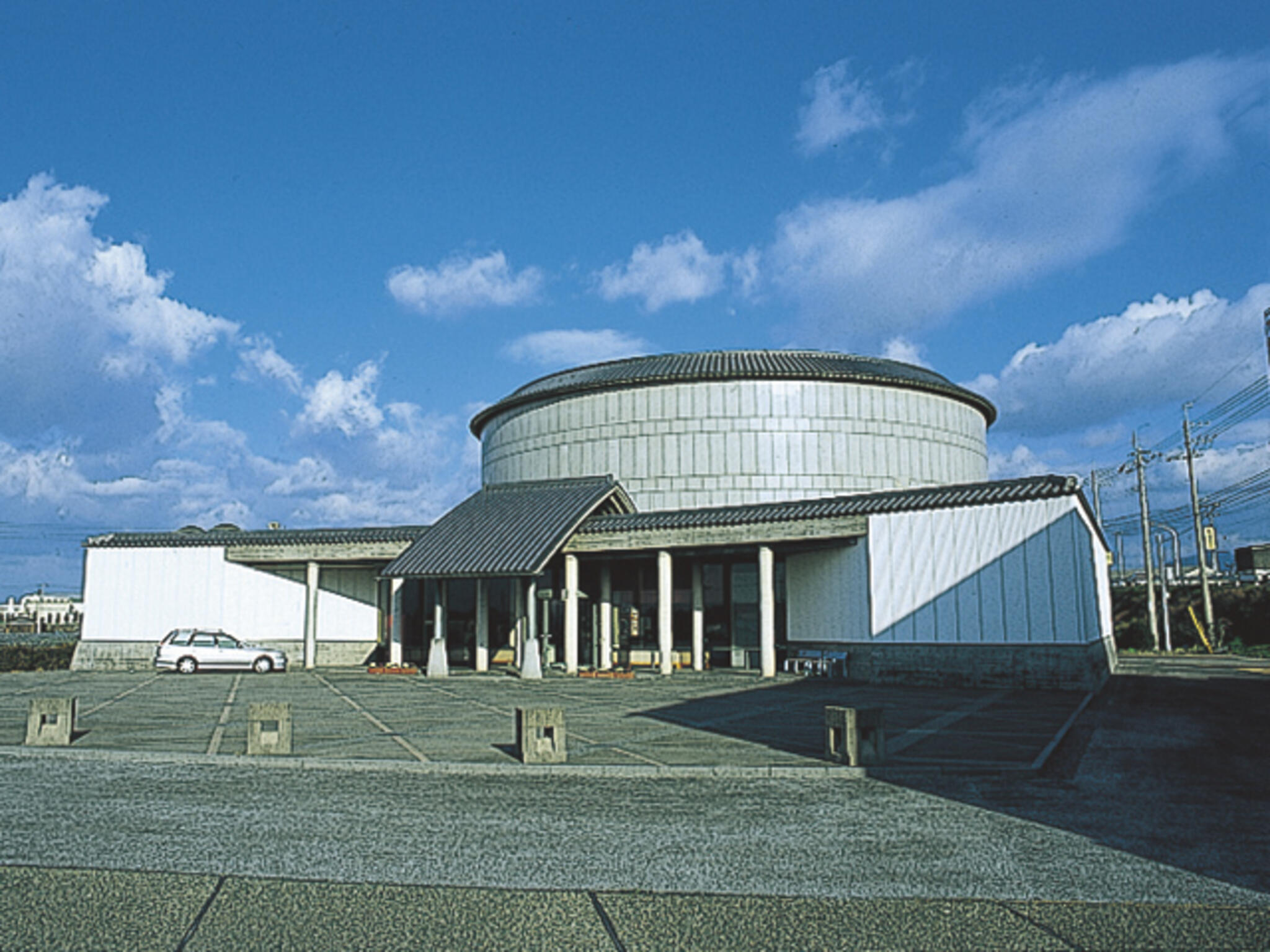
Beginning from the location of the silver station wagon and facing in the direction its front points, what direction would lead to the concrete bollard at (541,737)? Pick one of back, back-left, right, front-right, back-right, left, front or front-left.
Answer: right

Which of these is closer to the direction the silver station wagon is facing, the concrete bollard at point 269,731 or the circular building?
the circular building

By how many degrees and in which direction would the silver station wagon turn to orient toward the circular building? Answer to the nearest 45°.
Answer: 0° — it already faces it

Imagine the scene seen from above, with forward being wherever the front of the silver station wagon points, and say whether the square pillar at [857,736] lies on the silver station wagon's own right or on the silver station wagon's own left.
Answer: on the silver station wagon's own right

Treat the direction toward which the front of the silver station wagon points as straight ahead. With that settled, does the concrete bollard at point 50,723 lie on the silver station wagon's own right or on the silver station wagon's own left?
on the silver station wagon's own right

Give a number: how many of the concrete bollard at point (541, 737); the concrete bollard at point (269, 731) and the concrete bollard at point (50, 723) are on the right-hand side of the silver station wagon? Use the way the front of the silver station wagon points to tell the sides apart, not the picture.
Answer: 3

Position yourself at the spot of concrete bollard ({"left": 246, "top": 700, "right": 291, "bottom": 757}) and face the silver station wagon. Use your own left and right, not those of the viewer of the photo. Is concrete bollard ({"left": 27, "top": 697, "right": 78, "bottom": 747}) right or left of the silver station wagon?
left

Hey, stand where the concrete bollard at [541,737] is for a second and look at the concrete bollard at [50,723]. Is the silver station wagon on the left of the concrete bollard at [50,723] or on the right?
right

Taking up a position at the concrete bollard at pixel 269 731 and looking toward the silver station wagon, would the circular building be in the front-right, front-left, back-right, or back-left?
front-right

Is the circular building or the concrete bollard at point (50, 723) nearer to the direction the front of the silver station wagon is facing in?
the circular building

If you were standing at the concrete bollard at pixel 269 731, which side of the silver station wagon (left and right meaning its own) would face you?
right

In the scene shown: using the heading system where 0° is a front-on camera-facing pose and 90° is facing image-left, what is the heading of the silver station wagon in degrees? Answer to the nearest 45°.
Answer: approximately 270°
